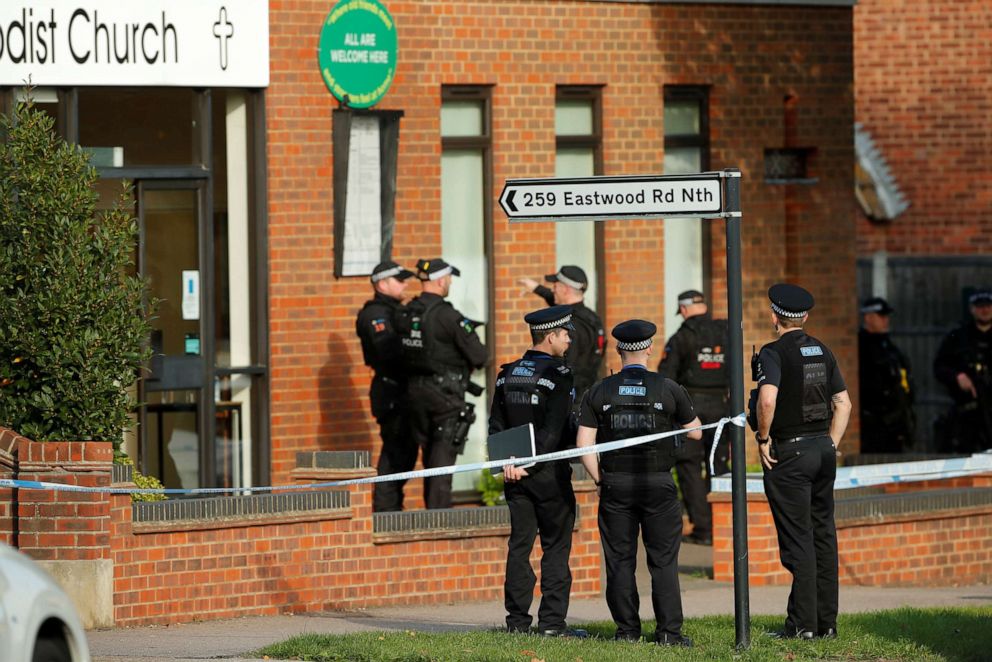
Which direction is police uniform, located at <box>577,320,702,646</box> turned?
away from the camera

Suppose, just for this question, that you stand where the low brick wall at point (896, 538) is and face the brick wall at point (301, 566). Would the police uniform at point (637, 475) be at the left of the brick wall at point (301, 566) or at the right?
left

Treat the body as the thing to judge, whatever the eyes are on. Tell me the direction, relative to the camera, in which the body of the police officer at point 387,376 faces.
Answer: to the viewer's right

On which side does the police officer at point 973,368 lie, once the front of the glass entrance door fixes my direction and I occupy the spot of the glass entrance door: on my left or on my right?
on my left

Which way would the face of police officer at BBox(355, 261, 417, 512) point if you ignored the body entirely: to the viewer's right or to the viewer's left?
to the viewer's right

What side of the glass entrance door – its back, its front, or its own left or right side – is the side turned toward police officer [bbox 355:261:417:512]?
left

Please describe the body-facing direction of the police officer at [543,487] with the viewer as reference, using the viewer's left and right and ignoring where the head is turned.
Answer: facing away from the viewer and to the right of the viewer

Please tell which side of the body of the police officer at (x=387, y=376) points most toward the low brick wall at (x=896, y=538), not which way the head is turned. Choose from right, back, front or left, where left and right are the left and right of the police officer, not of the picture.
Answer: front

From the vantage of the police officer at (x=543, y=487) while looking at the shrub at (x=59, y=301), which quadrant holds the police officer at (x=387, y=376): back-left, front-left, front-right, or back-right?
front-right

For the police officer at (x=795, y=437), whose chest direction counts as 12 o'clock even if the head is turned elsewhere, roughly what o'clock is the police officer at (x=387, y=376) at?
the police officer at (x=387, y=376) is roughly at 12 o'clock from the police officer at (x=795, y=437).

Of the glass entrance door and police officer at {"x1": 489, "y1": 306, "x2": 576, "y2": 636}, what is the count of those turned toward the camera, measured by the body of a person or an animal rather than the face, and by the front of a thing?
1

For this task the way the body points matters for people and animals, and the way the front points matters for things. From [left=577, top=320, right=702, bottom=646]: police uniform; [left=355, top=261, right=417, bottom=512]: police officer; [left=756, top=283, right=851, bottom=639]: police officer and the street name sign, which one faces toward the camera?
the street name sign

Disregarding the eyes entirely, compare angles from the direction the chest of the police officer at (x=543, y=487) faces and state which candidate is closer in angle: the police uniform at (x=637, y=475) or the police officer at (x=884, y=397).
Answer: the police officer

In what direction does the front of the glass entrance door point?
toward the camera

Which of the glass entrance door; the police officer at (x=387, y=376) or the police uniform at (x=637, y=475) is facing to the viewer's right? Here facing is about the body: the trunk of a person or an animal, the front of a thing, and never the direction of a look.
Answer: the police officer

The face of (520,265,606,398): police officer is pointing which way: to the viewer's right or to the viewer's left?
to the viewer's left
